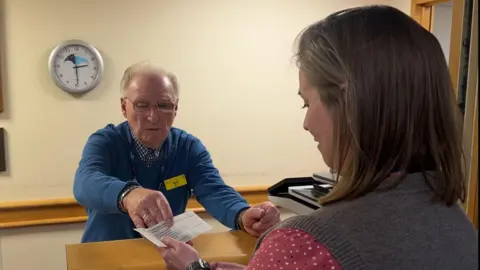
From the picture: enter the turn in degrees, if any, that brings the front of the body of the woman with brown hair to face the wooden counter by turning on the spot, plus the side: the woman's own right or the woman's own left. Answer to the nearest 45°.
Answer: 0° — they already face it

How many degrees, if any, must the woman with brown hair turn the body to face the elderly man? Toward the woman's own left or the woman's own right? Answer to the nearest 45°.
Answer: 0° — they already face them

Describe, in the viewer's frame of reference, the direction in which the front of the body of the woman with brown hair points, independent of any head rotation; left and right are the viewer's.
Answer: facing away from the viewer and to the left of the viewer

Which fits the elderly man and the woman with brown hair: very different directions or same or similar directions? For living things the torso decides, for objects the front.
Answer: very different directions

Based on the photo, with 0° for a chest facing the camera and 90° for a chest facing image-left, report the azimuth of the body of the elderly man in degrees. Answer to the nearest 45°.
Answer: approximately 315°
